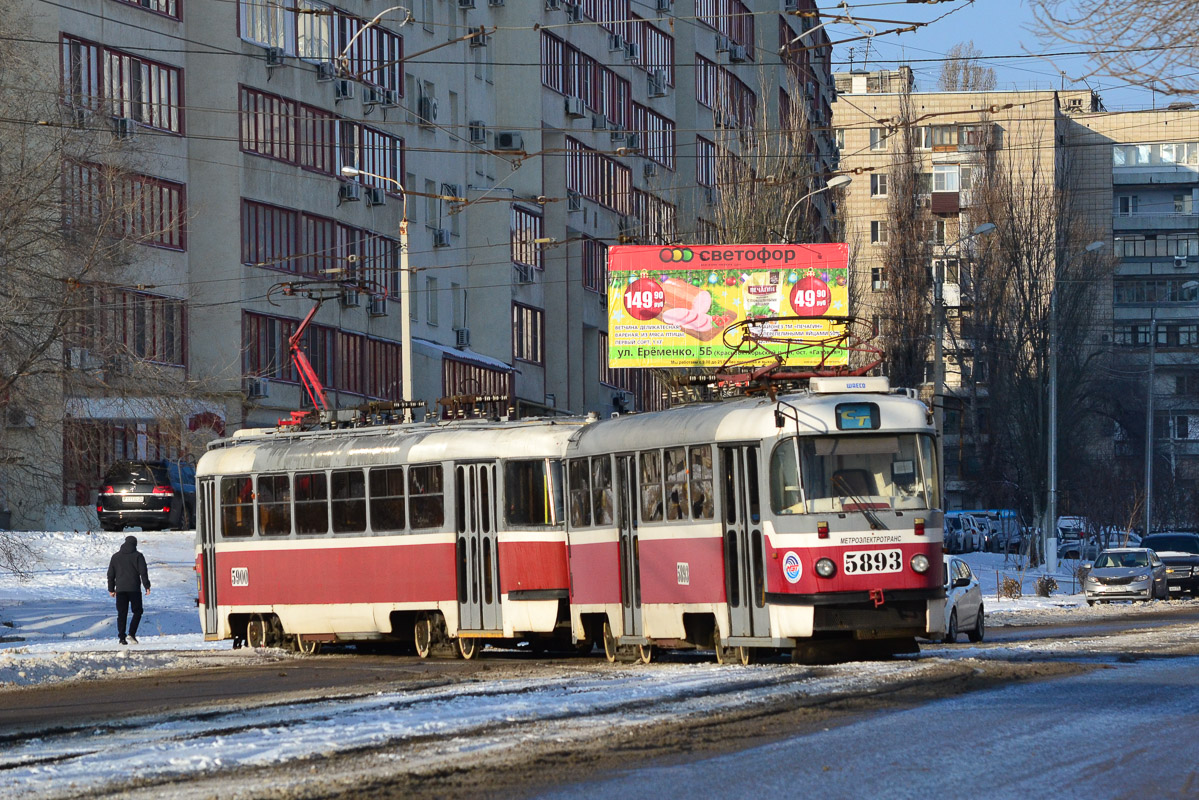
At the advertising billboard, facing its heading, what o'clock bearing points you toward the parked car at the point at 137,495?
The parked car is roughly at 3 o'clock from the advertising billboard.

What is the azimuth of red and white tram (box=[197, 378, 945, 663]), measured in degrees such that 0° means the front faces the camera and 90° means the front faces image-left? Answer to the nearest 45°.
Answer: approximately 315°

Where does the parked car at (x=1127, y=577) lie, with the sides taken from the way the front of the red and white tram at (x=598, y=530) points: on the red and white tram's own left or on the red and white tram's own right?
on the red and white tram's own left

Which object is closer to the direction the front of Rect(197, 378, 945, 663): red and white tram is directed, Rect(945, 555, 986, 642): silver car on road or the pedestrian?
the silver car on road

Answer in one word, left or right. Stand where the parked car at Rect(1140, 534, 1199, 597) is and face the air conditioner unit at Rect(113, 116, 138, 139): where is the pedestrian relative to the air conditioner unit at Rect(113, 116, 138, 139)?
left

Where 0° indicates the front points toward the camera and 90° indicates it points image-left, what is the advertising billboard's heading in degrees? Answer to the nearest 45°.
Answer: approximately 0°

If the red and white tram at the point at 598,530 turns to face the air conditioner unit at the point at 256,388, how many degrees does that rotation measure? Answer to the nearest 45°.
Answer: approximately 135° to its left

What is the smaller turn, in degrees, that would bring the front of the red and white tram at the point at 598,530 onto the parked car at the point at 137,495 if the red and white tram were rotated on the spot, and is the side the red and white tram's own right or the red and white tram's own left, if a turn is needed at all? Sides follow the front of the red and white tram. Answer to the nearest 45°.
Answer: approximately 180°

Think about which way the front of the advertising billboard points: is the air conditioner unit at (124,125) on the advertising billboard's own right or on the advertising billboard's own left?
on the advertising billboard's own right

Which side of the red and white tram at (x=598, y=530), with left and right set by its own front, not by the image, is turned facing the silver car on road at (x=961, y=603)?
left

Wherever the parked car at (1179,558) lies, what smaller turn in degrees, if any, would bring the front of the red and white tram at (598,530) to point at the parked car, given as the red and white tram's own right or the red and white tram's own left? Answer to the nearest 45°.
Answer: approximately 90° to the red and white tram's own left

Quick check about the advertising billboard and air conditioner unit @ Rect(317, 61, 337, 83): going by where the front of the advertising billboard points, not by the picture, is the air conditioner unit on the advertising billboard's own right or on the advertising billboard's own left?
on the advertising billboard's own right

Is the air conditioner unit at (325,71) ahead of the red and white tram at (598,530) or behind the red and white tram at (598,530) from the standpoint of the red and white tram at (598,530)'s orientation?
behind

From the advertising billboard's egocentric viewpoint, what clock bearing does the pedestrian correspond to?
The pedestrian is roughly at 1 o'clock from the advertising billboard.
